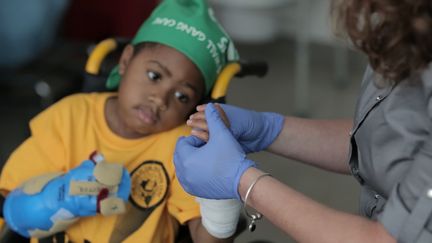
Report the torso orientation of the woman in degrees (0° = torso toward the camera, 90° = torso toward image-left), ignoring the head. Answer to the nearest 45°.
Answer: approximately 90°

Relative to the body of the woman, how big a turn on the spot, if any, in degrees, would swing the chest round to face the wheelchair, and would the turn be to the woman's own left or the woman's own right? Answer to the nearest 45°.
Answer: approximately 45° to the woman's own right

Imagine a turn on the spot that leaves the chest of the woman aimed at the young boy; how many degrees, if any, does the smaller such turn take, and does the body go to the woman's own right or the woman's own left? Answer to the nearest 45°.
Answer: approximately 45° to the woman's own right
